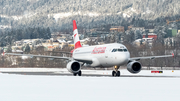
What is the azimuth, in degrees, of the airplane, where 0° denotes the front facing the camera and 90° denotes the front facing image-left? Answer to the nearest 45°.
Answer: approximately 0°
